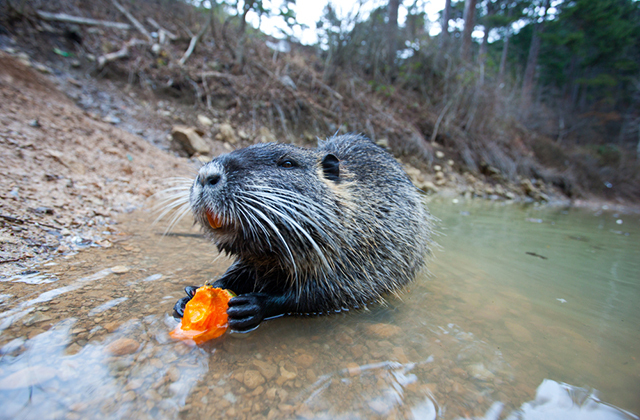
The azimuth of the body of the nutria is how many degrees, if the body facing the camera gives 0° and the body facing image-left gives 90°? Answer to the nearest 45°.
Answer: approximately 45°

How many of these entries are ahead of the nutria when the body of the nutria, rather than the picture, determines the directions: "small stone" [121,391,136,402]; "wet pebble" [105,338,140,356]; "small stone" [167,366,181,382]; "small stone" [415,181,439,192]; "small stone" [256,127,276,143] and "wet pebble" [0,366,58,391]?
4

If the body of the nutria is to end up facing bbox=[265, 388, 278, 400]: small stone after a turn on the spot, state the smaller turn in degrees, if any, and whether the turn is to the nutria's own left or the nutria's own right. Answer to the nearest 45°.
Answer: approximately 45° to the nutria's own left

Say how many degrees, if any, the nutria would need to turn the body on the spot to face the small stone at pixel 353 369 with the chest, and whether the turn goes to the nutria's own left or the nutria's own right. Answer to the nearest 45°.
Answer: approximately 90° to the nutria's own left

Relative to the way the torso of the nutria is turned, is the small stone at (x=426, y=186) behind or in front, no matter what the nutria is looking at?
behind

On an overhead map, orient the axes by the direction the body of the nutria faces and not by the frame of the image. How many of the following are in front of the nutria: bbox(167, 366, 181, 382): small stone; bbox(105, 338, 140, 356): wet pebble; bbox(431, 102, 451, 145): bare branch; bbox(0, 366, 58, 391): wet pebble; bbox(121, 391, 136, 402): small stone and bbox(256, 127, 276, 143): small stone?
4

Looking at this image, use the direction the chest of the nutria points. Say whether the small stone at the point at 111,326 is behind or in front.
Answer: in front

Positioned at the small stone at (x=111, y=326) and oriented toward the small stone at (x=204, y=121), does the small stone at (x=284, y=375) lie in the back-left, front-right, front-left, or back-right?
back-right

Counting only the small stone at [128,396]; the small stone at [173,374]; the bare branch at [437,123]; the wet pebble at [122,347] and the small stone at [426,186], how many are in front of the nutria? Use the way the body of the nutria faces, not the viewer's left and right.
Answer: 3

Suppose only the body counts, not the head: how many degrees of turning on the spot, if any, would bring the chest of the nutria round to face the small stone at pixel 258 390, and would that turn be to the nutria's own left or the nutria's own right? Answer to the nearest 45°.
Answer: approximately 45° to the nutria's own left

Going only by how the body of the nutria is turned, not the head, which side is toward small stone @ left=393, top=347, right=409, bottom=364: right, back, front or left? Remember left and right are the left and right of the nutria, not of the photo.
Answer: left

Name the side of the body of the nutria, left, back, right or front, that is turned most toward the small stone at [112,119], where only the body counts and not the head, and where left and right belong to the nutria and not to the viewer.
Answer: right

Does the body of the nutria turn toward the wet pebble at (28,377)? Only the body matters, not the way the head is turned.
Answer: yes

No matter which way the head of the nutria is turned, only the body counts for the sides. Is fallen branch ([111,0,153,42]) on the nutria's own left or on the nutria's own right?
on the nutria's own right

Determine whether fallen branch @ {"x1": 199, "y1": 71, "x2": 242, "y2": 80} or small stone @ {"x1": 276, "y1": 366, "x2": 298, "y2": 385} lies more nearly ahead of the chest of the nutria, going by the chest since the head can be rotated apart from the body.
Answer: the small stone

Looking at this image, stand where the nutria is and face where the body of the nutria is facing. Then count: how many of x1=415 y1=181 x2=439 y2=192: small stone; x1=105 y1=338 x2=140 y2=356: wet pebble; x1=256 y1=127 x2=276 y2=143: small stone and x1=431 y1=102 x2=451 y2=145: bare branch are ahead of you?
1
